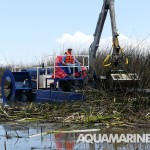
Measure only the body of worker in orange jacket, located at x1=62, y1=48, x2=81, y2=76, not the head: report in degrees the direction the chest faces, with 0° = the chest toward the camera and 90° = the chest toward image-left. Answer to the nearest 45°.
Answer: approximately 315°
